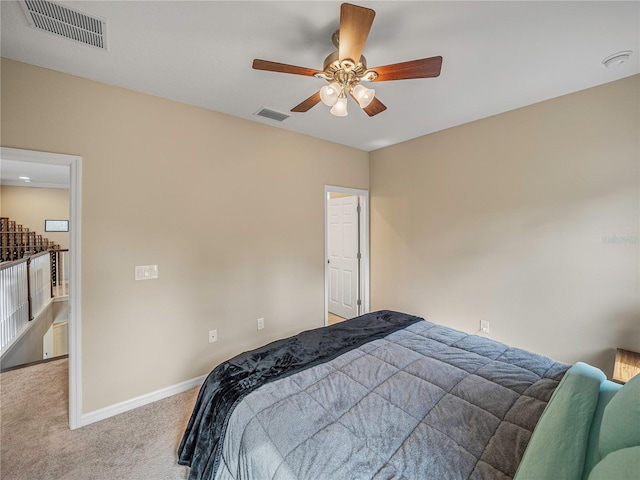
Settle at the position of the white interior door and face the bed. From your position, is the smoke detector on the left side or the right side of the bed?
left

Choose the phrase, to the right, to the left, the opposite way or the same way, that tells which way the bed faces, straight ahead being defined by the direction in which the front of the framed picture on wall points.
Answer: the opposite way

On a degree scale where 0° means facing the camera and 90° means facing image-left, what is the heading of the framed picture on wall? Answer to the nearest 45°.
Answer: approximately 0°

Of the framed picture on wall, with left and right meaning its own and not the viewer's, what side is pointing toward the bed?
front

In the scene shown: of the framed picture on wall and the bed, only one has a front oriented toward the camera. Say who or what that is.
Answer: the framed picture on wall

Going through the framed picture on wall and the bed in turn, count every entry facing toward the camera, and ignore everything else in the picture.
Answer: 1

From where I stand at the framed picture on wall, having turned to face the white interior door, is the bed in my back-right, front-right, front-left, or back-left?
front-right

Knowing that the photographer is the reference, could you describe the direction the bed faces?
facing away from the viewer and to the left of the viewer

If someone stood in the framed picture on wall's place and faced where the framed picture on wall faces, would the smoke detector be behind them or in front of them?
in front

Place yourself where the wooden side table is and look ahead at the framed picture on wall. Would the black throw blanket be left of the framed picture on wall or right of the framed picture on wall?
left

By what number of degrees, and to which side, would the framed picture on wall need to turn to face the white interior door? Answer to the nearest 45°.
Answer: approximately 45° to its left

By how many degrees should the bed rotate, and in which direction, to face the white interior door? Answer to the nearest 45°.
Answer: approximately 45° to its right

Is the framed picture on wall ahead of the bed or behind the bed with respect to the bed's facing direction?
ahead

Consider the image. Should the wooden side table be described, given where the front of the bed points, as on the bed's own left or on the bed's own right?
on the bed's own right
